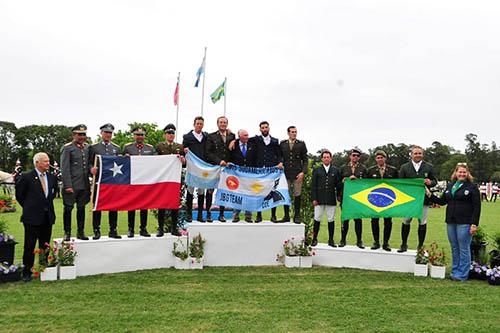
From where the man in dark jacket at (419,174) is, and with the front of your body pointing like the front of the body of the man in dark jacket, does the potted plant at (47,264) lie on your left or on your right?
on your right

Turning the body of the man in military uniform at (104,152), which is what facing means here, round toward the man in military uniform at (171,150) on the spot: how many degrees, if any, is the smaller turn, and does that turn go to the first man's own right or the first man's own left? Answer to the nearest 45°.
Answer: approximately 90° to the first man's own left

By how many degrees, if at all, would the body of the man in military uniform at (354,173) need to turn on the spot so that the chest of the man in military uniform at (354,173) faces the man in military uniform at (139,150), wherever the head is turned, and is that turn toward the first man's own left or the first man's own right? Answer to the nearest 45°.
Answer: approximately 90° to the first man's own right

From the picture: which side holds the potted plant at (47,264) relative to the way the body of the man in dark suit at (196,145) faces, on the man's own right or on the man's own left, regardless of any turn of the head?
on the man's own right

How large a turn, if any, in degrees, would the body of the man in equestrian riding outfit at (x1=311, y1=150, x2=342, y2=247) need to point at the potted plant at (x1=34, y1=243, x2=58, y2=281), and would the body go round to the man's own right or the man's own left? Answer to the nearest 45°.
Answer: approximately 45° to the man's own right

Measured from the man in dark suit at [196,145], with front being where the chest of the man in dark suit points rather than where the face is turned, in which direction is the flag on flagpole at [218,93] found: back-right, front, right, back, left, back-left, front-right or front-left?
back

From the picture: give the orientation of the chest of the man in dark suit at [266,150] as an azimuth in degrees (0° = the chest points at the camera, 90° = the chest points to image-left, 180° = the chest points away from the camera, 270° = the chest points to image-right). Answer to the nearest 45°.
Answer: approximately 0°

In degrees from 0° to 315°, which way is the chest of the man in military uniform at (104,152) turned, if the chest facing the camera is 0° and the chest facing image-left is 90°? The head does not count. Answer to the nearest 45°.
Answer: approximately 0°

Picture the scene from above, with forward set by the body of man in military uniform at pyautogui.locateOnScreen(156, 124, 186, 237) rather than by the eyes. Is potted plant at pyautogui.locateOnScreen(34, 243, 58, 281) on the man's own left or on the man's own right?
on the man's own right

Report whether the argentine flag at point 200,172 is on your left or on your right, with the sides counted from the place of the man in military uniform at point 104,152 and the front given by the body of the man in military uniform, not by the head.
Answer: on your left
